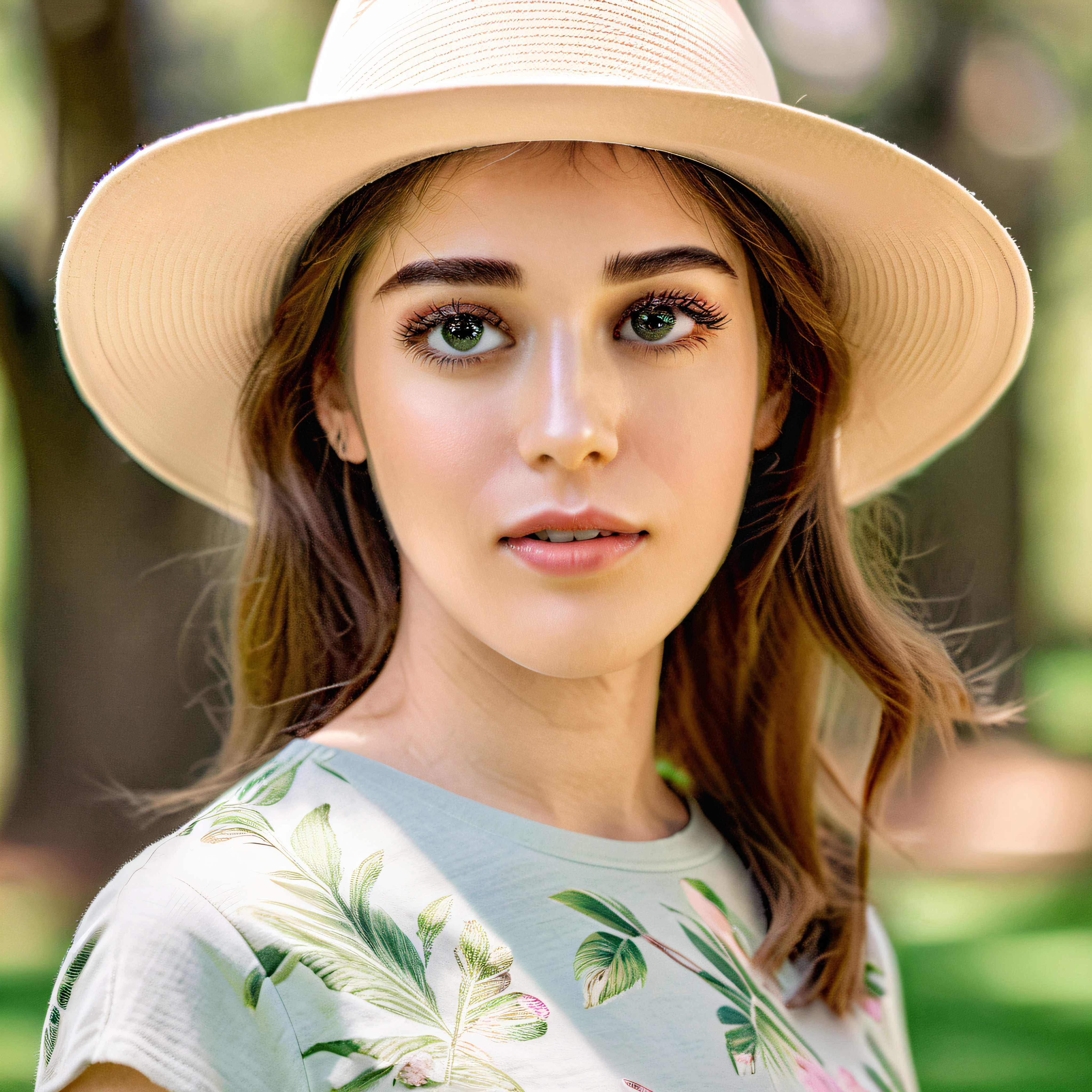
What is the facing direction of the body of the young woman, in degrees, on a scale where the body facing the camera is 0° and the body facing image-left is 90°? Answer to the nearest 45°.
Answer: approximately 315°

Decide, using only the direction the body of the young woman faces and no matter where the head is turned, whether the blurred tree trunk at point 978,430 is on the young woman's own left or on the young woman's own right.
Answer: on the young woman's own left

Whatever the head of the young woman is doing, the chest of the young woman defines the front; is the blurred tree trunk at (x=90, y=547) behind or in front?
behind
